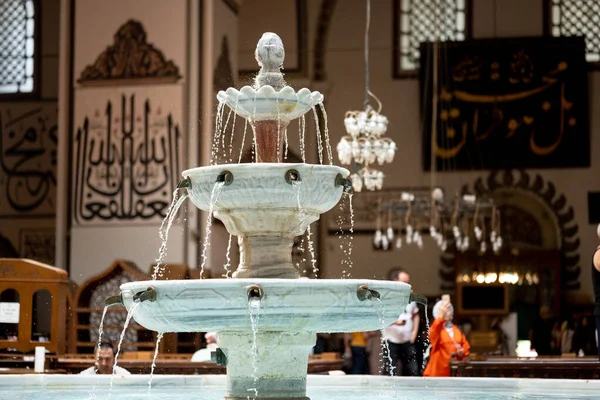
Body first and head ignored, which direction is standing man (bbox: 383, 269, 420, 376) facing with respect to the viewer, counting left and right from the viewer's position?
facing the viewer and to the left of the viewer

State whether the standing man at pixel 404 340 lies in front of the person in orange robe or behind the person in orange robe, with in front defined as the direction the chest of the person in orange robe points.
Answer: behind

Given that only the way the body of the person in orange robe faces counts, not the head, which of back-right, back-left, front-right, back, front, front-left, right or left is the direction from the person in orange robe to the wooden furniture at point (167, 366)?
back-right

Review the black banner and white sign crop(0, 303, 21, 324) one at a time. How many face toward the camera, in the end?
2

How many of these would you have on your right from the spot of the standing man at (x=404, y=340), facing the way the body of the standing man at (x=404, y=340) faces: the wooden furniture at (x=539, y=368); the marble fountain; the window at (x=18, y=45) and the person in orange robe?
1

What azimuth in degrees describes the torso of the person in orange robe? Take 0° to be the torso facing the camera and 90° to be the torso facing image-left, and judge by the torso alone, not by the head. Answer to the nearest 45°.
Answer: approximately 315°

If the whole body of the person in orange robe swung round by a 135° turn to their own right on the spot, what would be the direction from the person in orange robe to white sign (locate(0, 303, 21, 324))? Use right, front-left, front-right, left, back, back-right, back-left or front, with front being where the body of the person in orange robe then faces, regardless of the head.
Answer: front

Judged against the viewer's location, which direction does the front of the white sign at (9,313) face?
facing the viewer

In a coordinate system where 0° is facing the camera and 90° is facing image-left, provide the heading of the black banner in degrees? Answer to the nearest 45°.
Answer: approximately 0°

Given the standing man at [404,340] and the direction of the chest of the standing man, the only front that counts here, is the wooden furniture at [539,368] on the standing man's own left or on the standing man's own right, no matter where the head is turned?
on the standing man's own left
